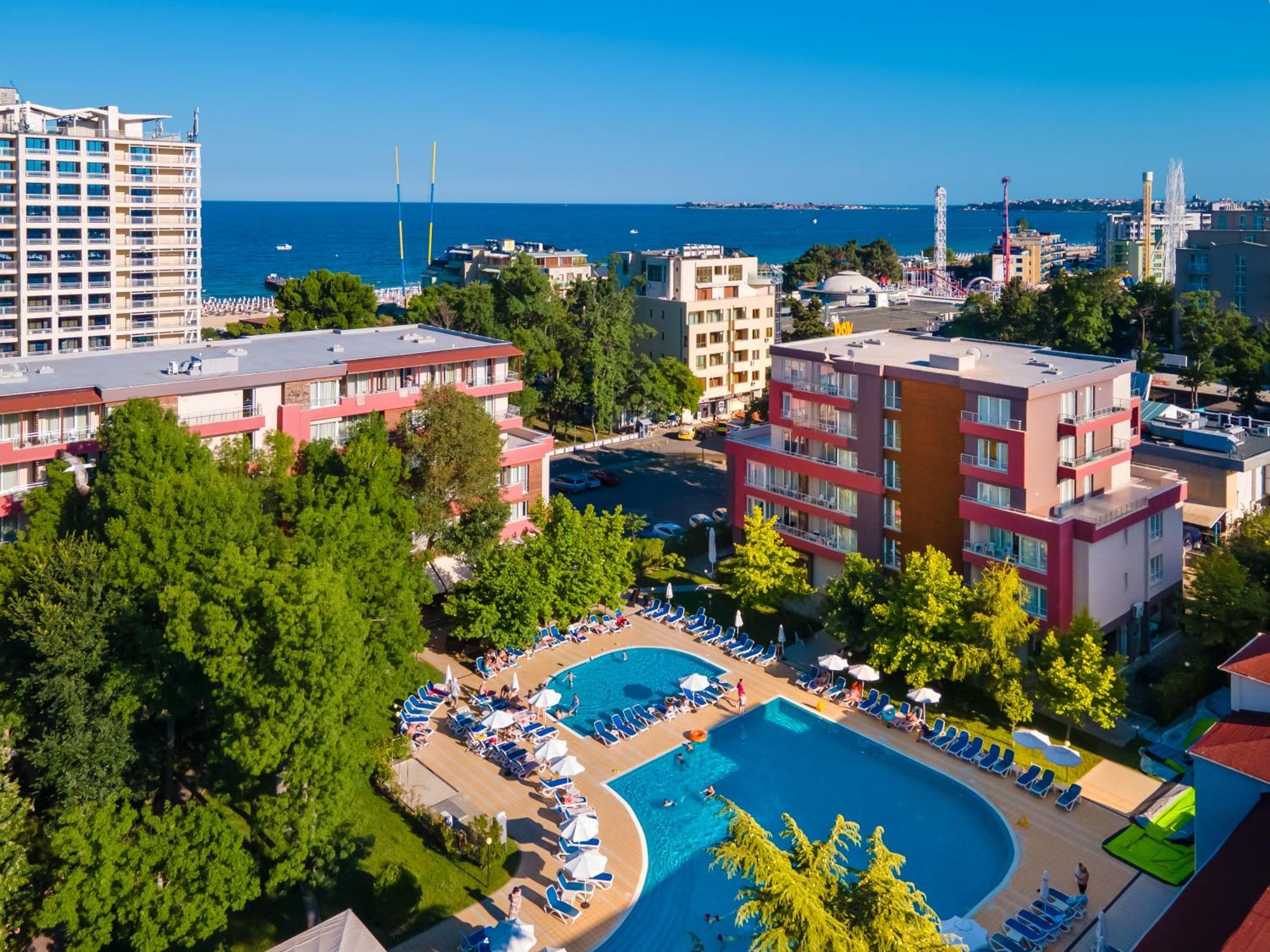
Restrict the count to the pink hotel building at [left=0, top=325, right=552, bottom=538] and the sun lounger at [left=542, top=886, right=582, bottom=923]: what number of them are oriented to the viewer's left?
0

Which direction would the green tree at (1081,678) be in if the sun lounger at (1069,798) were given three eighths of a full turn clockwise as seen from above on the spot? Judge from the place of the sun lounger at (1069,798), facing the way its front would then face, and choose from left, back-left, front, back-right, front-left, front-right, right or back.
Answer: front

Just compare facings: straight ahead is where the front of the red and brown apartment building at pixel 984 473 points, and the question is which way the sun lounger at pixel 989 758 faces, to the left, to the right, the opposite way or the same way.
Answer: the same way

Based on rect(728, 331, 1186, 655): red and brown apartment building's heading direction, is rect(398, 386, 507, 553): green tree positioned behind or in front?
in front

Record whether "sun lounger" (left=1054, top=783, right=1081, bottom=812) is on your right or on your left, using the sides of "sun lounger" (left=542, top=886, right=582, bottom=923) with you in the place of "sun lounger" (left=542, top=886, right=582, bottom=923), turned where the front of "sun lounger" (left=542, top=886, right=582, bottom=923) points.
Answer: on your left

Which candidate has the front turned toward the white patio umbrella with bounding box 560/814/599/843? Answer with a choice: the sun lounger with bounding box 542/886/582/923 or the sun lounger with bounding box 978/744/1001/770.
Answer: the sun lounger with bounding box 978/744/1001/770

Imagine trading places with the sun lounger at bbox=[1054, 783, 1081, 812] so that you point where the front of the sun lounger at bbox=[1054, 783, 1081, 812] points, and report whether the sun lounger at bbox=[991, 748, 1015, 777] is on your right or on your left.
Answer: on your right

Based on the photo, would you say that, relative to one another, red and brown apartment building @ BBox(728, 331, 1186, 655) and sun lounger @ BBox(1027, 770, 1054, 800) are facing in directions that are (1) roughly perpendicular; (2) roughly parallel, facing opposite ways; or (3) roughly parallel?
roughly parallel

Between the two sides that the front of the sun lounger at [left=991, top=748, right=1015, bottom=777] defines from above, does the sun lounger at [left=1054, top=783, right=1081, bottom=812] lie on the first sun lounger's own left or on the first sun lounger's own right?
on the first sun lounger's own left

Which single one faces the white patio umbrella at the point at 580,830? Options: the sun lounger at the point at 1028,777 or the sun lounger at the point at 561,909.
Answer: the sun lounger at the point at 1028,777

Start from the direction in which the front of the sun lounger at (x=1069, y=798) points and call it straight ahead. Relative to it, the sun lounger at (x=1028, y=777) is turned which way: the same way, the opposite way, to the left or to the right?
the same way

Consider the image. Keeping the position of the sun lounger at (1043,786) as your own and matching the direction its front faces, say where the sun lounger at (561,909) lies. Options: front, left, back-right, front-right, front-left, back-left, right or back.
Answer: front

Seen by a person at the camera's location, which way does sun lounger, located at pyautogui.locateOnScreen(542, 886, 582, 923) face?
facing the viewer and to the right of the viewer

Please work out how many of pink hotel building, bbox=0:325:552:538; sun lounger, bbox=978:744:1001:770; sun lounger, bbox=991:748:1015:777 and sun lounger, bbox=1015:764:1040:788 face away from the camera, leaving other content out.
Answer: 0

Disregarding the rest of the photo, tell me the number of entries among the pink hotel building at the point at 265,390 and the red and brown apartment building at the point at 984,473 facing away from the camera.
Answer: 0
